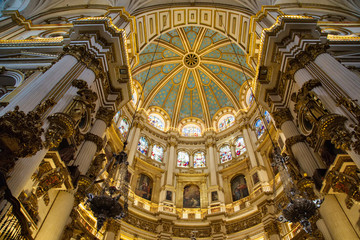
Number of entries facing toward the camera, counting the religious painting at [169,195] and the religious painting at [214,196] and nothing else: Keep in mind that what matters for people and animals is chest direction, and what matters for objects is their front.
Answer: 2

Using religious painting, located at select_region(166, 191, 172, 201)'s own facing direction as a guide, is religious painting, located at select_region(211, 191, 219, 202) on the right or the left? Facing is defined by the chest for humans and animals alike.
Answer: on its left

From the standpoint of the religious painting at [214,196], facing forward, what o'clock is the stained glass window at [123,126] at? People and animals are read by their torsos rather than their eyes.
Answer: The stained glass window is roughly at 2 o'clock from the religious painting.

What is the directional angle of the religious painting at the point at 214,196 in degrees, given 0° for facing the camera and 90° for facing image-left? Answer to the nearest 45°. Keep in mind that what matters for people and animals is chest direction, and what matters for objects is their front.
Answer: approximately 0°

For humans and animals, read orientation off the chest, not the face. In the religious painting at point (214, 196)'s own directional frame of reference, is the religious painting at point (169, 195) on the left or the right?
on its right

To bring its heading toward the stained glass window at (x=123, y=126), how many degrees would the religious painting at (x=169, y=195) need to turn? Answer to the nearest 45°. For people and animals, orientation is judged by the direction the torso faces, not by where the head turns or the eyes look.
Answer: approximately 45° to its right
